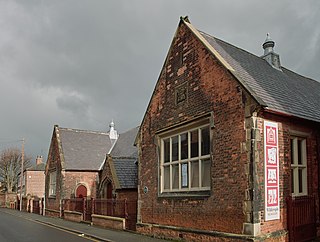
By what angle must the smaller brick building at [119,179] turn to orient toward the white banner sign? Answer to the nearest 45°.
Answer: approximately 45° to its left

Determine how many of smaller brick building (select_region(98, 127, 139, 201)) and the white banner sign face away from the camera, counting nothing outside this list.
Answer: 0

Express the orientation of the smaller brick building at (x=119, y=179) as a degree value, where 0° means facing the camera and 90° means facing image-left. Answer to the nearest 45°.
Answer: approximately 45°
